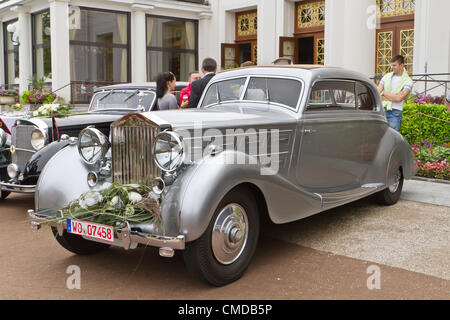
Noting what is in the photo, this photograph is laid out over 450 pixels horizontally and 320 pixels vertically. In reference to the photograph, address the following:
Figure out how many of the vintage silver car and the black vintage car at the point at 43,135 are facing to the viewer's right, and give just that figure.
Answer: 0

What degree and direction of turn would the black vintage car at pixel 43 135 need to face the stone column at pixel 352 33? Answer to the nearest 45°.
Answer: approximately 180°

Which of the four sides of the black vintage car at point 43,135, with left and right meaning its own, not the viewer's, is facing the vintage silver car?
left

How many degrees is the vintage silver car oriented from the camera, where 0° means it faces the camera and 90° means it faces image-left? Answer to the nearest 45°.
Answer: approximately 45°

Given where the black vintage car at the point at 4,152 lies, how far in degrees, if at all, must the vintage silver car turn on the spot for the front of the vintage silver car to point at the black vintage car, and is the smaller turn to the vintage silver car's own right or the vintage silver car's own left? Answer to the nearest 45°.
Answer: approximately 90° to the vintage silver car's own right

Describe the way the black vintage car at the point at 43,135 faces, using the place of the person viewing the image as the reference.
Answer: facing the viewer and to the left of the viewer

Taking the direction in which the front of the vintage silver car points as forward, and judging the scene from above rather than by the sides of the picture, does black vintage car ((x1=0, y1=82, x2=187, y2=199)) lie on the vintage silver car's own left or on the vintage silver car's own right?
on the vintage silver car's own right

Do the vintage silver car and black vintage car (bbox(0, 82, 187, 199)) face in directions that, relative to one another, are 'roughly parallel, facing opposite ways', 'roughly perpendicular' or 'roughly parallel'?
roughly parallel

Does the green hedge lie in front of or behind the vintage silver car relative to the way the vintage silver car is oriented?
behind

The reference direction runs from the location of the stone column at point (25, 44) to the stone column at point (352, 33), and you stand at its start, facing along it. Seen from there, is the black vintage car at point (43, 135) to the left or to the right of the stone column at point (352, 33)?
right

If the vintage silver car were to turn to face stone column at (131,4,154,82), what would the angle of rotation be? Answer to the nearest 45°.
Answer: approximately 135° to its right
